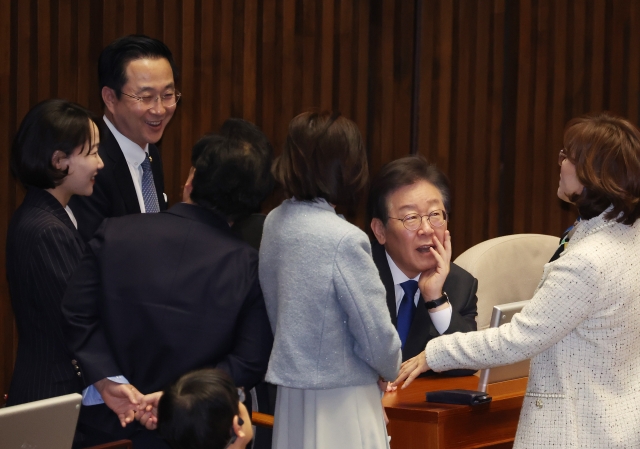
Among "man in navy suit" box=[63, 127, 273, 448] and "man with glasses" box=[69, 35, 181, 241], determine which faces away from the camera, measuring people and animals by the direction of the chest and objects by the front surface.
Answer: the man in navy suit

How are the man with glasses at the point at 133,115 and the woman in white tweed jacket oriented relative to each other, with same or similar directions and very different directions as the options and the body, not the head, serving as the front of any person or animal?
very different directions

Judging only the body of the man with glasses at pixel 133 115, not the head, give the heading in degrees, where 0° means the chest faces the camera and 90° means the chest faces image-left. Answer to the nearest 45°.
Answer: approximately 315°

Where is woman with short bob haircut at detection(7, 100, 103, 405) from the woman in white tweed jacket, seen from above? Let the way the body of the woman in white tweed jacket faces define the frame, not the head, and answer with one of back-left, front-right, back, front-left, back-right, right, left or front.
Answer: front-left

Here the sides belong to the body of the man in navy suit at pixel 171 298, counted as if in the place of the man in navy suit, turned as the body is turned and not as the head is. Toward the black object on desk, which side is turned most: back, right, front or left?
right

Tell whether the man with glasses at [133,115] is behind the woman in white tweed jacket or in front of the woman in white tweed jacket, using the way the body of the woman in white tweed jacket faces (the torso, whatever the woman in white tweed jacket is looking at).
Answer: in front

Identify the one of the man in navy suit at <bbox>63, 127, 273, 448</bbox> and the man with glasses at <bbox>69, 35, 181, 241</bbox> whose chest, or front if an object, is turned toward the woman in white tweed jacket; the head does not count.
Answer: the man with glasses

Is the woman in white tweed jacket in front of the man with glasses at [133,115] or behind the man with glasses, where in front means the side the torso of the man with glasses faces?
in front

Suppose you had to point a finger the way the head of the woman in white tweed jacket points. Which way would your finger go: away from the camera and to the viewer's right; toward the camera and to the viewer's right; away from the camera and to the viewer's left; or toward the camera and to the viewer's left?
away from the camera and to the viewer's left

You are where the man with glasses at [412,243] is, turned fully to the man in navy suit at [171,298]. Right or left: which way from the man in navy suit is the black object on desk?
left

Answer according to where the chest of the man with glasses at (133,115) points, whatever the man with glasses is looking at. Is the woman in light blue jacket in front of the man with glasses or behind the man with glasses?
in front

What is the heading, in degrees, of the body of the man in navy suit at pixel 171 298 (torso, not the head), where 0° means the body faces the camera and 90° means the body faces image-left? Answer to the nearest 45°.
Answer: approximately 180°
